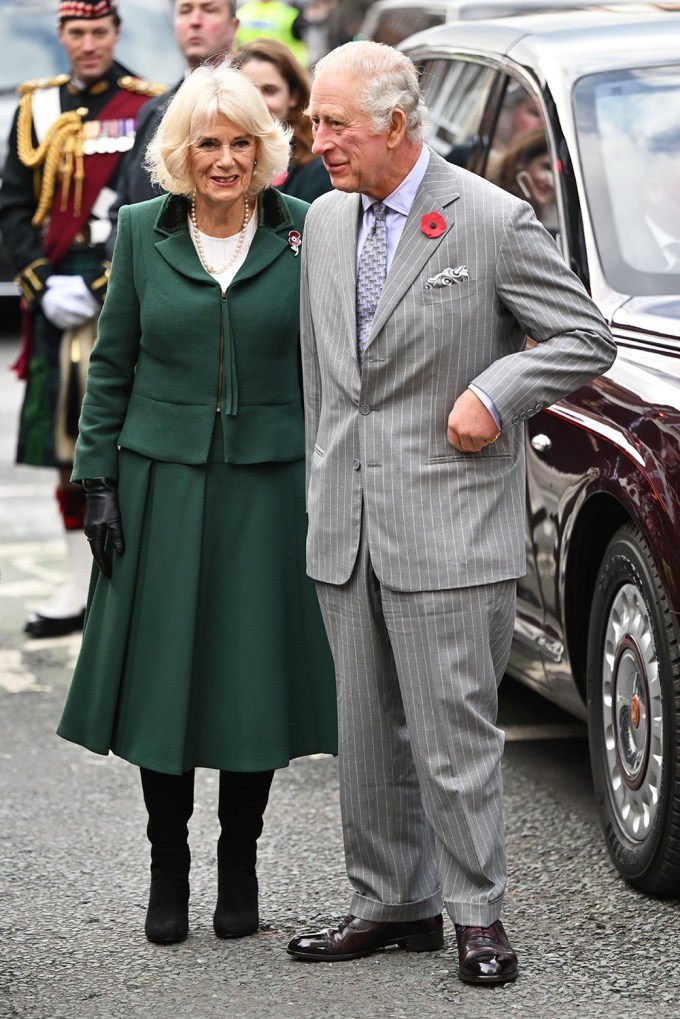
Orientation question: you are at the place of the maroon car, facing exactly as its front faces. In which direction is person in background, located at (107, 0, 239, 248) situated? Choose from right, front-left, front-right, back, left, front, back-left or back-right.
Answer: back

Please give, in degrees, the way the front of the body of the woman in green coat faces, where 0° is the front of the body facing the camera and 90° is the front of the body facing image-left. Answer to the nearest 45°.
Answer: approximately 0°

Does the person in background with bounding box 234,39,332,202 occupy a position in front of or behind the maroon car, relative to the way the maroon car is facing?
behind

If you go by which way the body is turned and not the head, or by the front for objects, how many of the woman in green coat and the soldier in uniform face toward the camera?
2

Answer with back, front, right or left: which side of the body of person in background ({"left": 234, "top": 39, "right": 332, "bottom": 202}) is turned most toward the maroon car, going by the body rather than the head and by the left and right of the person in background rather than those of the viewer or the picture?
left
